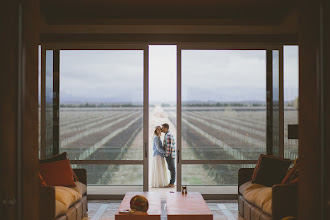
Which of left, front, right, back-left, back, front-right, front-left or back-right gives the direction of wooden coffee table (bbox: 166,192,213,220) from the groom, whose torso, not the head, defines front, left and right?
left

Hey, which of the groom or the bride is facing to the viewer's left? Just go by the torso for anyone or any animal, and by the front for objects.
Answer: the groom

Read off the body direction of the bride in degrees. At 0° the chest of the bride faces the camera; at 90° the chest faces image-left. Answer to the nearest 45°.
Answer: approximately 270°

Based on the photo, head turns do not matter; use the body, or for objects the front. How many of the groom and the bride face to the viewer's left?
1

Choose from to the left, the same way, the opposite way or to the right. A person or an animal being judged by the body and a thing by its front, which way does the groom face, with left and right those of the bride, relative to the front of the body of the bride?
the opposite way

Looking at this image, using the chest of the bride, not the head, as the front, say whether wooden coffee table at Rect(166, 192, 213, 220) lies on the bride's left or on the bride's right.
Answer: on the bride's right

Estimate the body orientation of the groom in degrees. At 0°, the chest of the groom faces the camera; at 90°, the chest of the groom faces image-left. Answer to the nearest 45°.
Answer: approximately 90°
